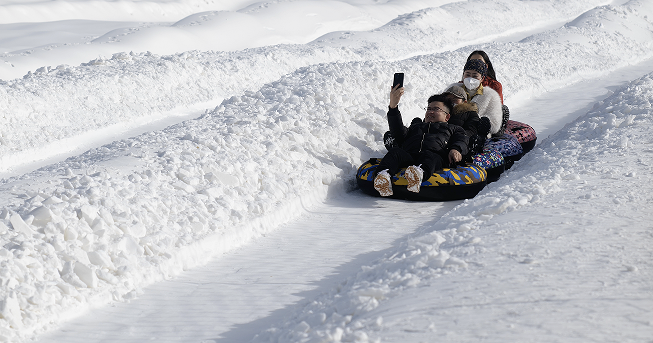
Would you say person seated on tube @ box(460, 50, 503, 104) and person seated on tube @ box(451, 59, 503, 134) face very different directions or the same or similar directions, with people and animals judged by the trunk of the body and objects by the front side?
same or similar directions

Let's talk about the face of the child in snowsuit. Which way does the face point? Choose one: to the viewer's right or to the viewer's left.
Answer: to the viewer's left

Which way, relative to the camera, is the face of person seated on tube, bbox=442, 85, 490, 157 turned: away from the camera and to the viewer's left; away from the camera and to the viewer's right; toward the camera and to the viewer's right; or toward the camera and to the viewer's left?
toward the camera and to the viewer's left

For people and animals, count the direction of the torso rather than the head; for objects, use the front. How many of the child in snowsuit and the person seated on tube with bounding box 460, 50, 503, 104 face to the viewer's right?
0

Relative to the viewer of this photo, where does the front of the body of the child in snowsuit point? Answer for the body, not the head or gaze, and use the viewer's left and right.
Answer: facing the viewer and to the left of the viewer

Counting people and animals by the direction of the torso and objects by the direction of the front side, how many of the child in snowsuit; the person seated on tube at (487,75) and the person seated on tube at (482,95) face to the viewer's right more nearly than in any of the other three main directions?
0

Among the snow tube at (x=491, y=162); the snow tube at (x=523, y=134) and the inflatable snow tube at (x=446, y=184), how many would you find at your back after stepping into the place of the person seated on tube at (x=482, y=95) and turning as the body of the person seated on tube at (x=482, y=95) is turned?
1
